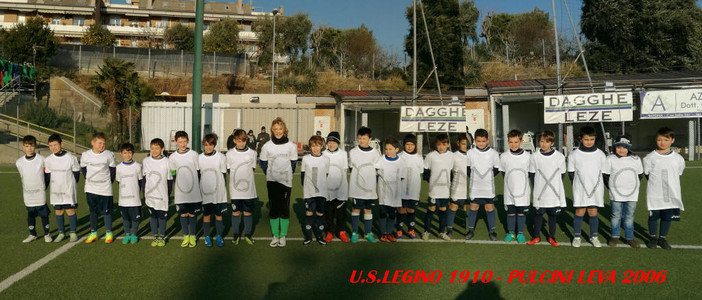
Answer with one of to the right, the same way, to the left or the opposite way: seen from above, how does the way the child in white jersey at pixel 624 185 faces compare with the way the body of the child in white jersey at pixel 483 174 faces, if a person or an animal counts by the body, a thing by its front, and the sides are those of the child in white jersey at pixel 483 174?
the same way

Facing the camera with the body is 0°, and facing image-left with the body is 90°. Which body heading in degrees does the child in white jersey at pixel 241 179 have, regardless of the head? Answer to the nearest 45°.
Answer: approximately 0°

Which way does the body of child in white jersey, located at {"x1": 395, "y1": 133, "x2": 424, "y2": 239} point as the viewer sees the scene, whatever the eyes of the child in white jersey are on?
toward the camera

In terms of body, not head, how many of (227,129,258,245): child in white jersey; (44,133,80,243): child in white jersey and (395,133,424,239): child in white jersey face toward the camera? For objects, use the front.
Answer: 3

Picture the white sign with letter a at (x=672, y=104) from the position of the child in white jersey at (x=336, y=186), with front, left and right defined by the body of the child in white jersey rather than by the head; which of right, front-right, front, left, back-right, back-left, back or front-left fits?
back-left

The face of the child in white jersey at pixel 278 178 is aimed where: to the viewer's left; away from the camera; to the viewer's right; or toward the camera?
toward the camera

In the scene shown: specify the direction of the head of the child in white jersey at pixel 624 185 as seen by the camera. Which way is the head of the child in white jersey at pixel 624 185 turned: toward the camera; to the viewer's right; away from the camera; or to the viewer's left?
toward the camera

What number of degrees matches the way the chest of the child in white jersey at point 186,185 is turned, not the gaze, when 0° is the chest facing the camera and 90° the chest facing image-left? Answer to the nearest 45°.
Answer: approximately 0°

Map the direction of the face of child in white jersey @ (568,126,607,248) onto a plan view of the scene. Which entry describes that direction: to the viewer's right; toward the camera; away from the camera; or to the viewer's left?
toward the camera

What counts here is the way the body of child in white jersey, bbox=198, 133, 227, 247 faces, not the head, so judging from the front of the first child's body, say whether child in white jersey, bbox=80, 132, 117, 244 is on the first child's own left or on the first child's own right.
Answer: on the first child's own right

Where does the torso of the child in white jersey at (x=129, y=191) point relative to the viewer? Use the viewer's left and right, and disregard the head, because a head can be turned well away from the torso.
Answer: facing the viewer

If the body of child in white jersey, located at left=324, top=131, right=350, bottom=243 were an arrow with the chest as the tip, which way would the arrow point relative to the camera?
toward the camera

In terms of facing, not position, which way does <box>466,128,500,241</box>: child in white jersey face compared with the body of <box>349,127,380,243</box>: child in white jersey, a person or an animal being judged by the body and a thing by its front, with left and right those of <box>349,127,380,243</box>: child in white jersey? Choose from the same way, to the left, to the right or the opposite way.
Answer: the same way

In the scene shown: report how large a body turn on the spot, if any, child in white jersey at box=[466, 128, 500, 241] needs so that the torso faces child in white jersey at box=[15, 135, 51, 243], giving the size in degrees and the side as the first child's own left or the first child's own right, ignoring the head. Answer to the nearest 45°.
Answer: approximately 90° to the first child's own right

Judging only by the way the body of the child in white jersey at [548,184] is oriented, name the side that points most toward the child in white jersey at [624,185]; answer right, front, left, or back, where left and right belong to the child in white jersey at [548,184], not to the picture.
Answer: left

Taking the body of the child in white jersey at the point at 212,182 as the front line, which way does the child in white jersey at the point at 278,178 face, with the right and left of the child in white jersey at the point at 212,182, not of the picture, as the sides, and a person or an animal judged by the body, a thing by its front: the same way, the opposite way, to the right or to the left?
the same way
